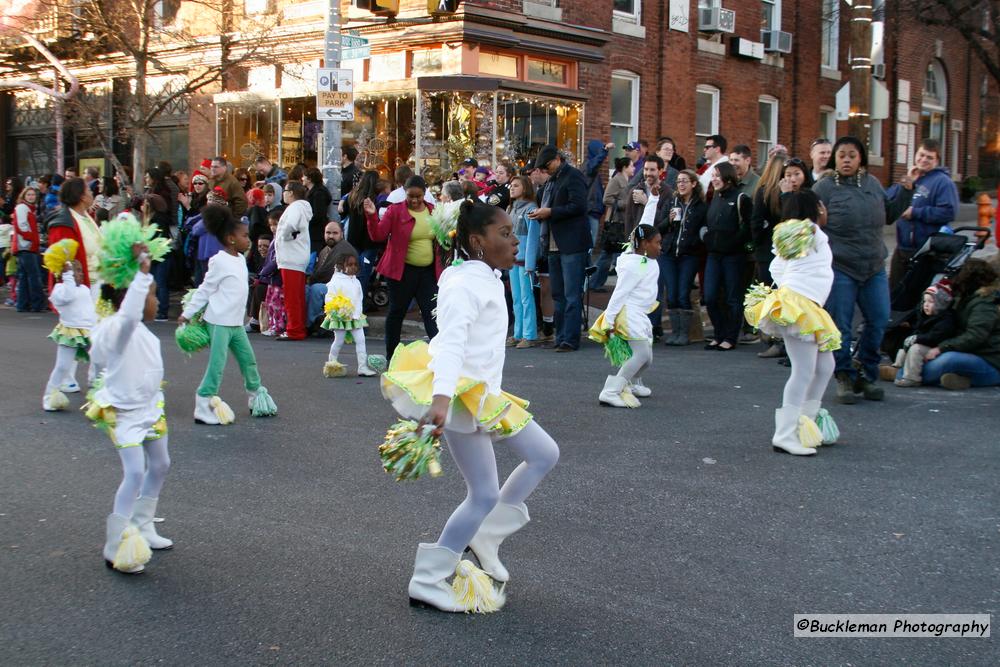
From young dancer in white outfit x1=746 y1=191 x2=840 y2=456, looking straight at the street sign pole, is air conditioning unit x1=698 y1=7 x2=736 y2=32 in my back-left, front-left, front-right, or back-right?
front-right

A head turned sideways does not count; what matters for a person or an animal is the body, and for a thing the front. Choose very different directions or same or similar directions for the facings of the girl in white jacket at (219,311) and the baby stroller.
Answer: very different directions

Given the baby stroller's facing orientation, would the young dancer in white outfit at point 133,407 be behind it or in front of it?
in front

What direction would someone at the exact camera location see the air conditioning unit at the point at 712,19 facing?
facing the viewer and to the right of the viewer

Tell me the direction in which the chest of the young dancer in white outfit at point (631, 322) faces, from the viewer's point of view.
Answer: to the viewer's right

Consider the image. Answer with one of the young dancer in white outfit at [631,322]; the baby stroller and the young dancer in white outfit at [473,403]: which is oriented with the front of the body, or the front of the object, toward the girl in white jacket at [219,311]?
the baby stroller

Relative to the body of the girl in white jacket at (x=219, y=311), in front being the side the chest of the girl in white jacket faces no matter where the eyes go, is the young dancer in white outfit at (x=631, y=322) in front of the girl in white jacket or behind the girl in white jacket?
in front

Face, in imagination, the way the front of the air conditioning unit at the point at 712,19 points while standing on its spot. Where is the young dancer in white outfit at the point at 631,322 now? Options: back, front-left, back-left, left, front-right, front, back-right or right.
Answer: front-right

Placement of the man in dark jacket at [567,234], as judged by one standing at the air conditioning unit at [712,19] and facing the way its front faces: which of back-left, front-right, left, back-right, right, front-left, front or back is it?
front-right

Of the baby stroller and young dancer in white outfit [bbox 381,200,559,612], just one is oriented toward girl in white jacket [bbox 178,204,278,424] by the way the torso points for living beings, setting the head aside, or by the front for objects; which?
the baby stroller

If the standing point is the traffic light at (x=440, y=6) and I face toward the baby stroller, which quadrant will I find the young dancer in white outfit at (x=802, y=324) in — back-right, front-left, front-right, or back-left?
front-right
